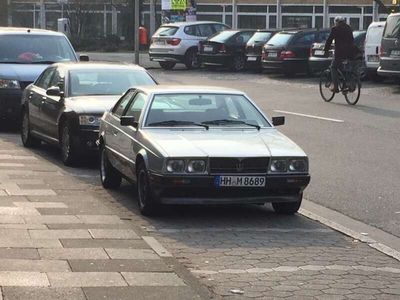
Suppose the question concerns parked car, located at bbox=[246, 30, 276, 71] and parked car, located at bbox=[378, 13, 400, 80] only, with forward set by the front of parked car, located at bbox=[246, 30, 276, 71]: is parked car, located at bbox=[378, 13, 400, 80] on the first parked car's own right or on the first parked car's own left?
on the first parked car's own right

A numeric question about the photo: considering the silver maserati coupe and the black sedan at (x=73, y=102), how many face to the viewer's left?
0

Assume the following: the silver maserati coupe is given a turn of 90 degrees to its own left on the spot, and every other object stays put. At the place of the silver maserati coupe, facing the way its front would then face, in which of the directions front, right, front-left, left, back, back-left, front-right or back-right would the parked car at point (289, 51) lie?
front-left

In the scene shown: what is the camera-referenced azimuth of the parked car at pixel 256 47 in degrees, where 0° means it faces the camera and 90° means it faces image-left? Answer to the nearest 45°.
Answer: approximately 225°

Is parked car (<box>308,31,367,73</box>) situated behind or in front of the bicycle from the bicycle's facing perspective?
in front

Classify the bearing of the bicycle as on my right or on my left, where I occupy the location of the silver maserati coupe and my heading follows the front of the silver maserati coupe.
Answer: on my left

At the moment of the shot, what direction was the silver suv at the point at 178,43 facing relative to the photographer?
facing away from the viewer and to the right of the viewer

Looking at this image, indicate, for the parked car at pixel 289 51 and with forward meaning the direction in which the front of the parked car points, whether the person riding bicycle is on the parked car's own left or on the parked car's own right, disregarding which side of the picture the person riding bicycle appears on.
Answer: on the parked car's own right

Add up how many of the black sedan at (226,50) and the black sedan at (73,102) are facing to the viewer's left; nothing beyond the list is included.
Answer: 0

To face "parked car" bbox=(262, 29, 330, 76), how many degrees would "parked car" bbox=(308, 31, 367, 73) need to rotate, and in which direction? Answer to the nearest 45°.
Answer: approximately 90° to its left

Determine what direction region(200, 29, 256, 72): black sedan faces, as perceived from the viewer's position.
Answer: facing away from the viewer and to the right of the viewer
